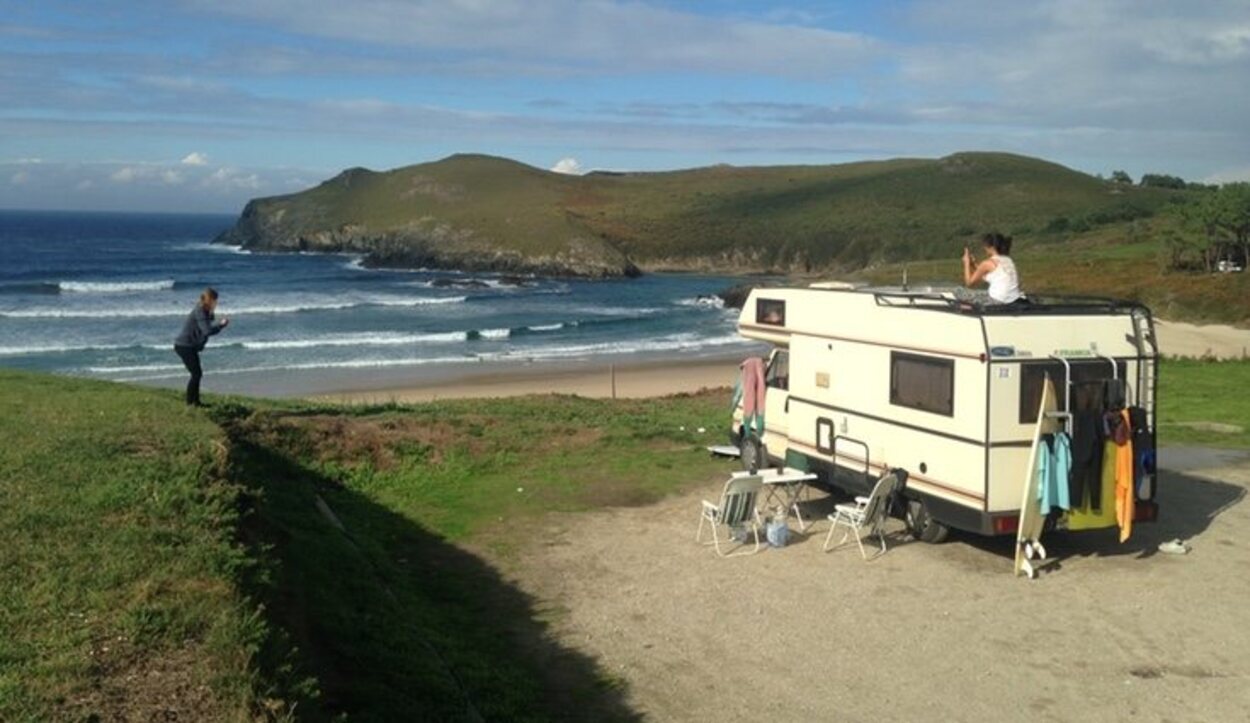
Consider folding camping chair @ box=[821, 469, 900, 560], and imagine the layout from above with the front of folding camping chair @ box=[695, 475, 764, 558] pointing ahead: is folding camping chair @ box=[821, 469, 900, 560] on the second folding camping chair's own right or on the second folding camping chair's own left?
on the second folding camping chair's own right

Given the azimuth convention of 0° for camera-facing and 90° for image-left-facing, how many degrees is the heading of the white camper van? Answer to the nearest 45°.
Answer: approximately 135°

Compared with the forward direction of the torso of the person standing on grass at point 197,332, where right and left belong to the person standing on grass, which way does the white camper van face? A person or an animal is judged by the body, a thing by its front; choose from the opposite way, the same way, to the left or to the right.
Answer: to the left

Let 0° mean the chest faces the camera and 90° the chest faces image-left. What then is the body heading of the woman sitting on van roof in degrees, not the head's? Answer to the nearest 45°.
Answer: approximately 135°

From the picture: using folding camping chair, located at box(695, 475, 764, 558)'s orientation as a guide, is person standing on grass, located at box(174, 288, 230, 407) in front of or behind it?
in front

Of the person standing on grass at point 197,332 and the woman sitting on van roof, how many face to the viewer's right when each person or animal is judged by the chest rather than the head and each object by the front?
1

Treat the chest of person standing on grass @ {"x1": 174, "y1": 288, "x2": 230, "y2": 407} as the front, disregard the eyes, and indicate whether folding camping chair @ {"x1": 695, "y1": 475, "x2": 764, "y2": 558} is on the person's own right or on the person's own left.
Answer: on the person's own right

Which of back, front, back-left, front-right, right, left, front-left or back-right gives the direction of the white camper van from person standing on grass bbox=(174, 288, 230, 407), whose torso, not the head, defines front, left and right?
front-right

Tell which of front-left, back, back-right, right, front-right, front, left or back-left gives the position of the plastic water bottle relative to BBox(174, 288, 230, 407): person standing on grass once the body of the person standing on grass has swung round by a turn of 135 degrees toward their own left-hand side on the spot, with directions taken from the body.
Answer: back
